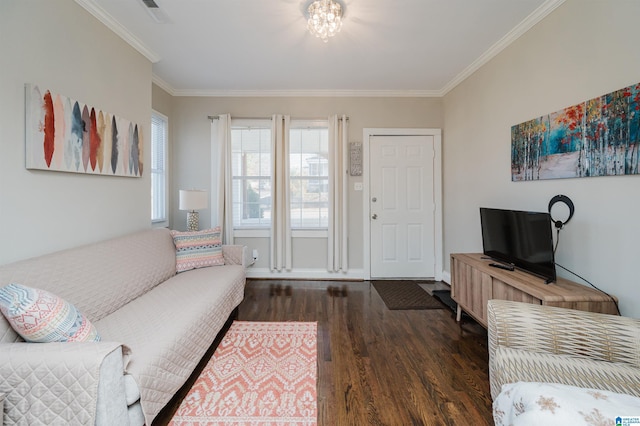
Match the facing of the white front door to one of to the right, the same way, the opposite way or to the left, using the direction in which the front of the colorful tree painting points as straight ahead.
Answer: to the left

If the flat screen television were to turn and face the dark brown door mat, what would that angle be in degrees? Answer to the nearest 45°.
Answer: approximately 90° to its right

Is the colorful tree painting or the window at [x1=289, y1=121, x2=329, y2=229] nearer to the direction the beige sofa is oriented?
the colorful tree painting

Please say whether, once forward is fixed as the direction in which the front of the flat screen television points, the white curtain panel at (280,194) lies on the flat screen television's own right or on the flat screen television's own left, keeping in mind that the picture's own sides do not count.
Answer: on the flat screen television's own right

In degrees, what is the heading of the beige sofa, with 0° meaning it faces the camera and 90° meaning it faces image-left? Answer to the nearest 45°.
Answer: approximately 315°

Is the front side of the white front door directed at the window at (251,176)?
no

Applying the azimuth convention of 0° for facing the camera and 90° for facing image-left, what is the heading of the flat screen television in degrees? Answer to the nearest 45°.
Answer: approximately 45°

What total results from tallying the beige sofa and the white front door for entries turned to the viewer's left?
0

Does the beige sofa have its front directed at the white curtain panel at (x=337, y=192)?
no

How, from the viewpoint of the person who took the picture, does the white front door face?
facing the viewer

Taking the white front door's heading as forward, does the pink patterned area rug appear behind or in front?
in front

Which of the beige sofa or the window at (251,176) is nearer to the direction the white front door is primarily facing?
the beige sofa

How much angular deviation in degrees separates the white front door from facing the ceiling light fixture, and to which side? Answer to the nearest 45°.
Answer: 0° — it already faces it
